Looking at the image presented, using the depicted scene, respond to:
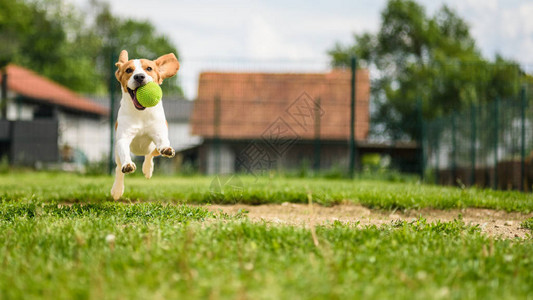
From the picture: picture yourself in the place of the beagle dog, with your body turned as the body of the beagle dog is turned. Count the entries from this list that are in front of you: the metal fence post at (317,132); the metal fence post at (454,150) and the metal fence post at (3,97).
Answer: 0

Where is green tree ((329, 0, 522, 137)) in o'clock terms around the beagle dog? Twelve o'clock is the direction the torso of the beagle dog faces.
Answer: The green tree is roughly at 7 o'clock from the beagle dog.

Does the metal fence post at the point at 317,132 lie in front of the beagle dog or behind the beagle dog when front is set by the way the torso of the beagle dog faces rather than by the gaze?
behind

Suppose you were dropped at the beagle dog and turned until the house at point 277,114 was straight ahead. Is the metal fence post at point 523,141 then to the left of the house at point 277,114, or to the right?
right

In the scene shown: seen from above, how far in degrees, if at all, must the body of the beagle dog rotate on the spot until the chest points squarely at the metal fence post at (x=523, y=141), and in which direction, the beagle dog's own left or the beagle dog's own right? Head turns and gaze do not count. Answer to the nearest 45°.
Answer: approximately 135° to the beagle dog's own left

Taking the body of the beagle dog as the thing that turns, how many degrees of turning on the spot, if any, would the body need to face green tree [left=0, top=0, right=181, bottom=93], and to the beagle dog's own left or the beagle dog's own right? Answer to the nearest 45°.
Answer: approximately 180°

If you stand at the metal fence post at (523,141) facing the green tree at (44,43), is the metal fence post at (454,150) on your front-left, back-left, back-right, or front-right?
front-right

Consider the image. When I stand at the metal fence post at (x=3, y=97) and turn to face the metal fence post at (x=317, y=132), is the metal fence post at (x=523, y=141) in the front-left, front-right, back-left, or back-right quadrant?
front-right

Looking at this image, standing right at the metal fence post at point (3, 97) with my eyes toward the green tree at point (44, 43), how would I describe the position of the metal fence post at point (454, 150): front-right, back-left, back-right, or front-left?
back-right

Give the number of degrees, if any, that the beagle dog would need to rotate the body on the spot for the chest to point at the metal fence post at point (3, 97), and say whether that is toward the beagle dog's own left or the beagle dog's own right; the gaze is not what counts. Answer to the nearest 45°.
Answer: approximately 180°

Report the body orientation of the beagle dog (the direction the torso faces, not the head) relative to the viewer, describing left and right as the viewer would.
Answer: facing the viewer

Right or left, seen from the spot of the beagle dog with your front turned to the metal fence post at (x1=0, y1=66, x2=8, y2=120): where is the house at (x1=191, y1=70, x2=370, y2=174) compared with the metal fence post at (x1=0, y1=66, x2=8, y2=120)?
right

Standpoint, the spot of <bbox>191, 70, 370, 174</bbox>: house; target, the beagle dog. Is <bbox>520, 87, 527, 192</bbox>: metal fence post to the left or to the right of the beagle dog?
left
